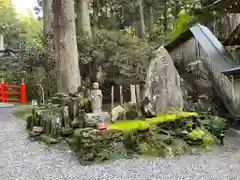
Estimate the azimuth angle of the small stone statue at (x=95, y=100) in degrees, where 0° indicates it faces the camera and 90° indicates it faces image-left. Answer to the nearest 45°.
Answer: approximately 0°

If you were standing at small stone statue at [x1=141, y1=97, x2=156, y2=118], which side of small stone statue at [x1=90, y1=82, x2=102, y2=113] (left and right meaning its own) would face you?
left

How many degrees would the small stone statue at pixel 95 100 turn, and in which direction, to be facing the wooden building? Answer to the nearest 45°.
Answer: approximately 135° to its left

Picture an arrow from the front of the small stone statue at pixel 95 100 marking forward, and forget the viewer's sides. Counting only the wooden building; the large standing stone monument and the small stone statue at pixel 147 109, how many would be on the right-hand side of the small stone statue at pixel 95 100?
0

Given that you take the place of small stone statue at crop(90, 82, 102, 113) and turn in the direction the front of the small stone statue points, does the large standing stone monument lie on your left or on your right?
on your left

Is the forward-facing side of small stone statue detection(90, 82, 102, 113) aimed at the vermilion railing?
no
